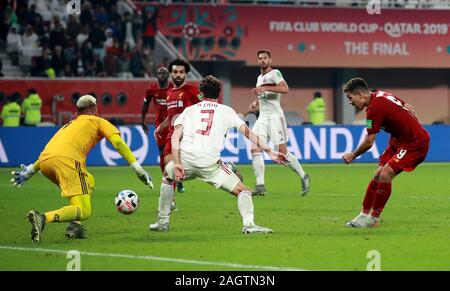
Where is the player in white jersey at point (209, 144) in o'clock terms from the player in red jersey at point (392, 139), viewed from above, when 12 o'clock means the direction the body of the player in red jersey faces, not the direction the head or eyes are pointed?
The player in white jersey is roughly at 11 o'clock from the player in red jersey.

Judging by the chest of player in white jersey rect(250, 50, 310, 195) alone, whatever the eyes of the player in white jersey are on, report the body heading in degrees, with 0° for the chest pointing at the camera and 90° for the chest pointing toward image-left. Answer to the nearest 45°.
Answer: approximately 45°

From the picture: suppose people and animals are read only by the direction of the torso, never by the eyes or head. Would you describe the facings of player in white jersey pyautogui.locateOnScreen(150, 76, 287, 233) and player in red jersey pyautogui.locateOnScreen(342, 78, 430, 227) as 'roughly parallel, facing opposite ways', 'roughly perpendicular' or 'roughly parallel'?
roughly perpendicular

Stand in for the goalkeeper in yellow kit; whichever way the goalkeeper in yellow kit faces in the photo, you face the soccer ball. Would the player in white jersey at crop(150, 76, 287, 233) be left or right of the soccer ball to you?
right

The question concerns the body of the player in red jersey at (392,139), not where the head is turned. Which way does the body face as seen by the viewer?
to the viewer's left

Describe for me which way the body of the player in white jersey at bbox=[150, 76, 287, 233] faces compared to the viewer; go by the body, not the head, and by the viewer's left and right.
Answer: facing away from the viewer

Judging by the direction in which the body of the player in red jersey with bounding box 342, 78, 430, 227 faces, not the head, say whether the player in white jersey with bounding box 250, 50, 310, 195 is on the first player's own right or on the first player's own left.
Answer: on the first player's own right

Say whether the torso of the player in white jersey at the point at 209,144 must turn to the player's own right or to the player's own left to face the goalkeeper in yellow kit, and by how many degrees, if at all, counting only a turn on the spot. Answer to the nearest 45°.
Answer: approximately 90° to the player's own left
